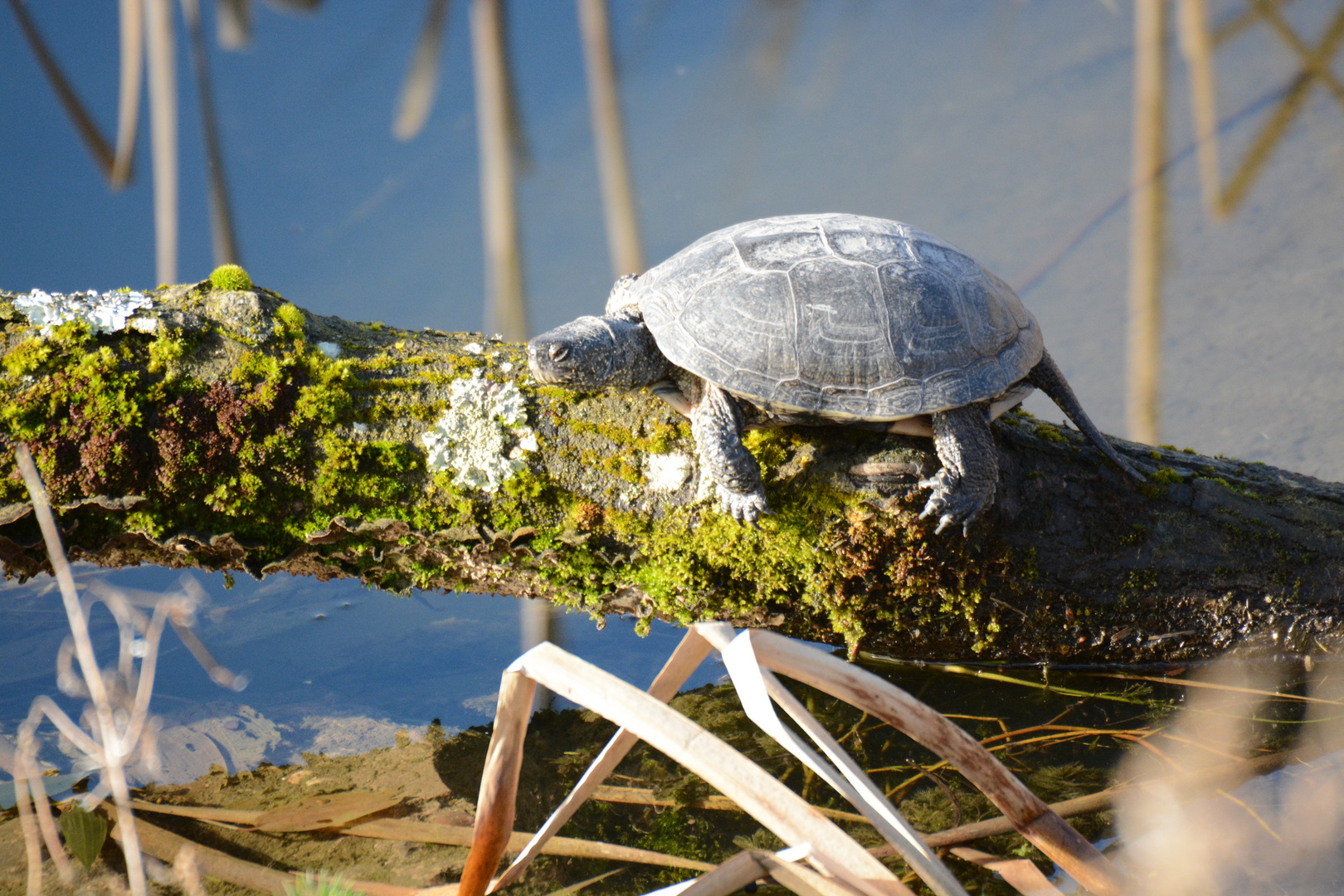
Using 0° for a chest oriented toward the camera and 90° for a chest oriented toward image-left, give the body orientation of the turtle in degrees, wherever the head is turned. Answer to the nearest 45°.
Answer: approximately 90°

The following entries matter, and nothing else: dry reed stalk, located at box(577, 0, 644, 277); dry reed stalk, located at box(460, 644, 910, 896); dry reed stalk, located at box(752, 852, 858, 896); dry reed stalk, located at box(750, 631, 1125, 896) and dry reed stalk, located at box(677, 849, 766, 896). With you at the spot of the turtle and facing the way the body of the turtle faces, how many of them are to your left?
4

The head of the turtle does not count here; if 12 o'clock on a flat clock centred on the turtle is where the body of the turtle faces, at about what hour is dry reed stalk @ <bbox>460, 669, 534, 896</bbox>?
The dry reed stalk is roughly at 10 o'clock from the turtle.

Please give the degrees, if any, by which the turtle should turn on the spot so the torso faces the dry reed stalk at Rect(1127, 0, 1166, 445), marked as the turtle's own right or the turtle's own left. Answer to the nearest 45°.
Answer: approximately 135° to the turtle's own right

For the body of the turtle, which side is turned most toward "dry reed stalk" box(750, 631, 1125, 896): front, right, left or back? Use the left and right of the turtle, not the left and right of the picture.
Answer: left

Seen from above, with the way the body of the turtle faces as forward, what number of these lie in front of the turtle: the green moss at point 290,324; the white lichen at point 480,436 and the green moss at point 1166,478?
2

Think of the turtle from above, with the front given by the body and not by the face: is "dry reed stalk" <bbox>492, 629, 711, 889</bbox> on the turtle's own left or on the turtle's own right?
on the turtle's own left

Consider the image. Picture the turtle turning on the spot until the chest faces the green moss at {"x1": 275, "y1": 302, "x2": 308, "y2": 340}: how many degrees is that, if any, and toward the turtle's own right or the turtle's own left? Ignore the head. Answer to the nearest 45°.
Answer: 0° — it already faces it
